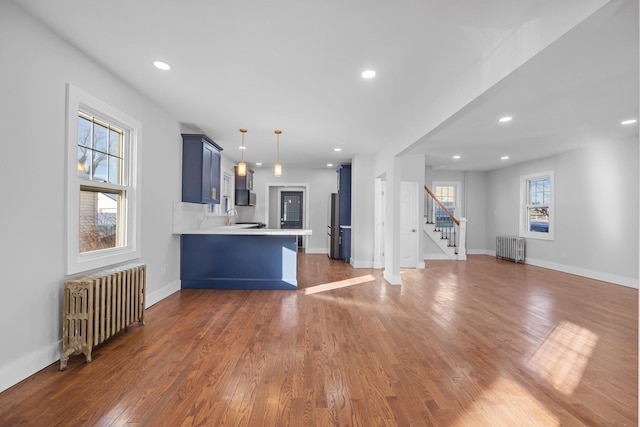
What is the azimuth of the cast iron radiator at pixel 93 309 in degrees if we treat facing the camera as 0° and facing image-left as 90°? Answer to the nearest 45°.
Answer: approximately 315°

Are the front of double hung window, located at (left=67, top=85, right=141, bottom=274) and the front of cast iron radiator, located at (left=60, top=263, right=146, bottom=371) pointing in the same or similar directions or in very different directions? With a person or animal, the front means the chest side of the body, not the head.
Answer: same or similar directions

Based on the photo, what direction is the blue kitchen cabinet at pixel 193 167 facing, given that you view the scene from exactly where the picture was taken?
facing to the right of the viewer

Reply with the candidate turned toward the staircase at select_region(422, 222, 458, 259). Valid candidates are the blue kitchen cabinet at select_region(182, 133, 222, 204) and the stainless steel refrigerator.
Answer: the blue kitchen cabinet

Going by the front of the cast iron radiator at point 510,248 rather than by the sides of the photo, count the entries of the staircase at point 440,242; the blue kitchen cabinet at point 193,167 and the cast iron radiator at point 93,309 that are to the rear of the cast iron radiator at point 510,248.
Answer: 0

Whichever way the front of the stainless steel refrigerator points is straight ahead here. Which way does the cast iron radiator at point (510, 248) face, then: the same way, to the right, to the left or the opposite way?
the same way

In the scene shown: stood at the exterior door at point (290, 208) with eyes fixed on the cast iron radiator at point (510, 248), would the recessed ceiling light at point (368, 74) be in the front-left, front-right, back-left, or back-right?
front-right

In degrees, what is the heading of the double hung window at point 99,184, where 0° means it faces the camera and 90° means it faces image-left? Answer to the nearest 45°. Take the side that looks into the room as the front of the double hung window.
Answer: approximately 315°

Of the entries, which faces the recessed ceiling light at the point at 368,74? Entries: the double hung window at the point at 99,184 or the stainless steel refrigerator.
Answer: the double hung window

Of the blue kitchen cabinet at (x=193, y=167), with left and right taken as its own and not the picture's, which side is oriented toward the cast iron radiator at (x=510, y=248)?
front

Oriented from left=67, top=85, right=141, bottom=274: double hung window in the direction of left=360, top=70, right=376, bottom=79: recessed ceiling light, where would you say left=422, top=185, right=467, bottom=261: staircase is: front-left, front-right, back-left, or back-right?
front-left

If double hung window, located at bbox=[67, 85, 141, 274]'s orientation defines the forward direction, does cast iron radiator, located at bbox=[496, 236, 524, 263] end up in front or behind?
in front

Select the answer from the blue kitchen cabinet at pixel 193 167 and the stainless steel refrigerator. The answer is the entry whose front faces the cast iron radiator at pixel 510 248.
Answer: the blue kitchen cabinet

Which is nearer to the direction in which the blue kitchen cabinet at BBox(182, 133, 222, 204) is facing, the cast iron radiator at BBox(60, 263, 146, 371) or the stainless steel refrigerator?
the stainless steel refrigerator

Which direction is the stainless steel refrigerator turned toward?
to the viewer's left

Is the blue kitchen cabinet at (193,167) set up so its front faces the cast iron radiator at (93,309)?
no

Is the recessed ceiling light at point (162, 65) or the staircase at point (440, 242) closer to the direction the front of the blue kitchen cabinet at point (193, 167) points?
the staircase

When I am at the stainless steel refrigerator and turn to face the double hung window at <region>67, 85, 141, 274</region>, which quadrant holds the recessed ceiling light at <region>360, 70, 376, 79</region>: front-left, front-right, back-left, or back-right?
front-left

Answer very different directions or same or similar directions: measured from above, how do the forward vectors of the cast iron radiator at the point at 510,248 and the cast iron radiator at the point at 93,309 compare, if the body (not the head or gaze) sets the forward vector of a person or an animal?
very different directions
